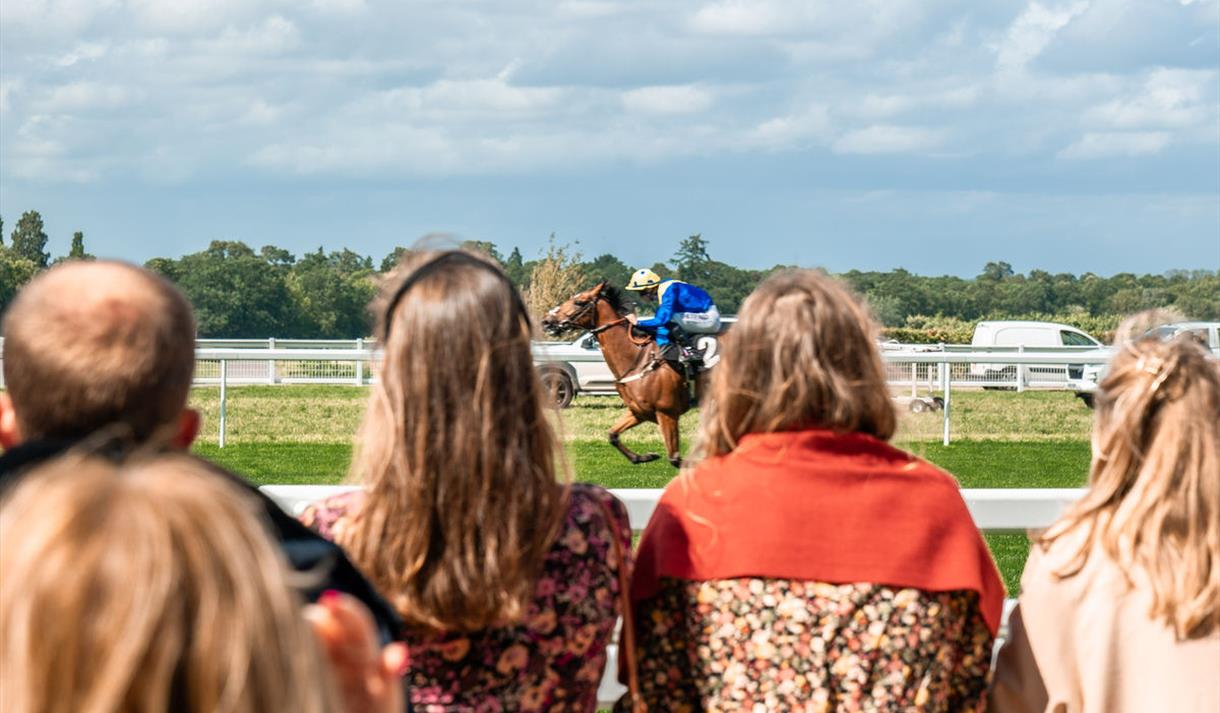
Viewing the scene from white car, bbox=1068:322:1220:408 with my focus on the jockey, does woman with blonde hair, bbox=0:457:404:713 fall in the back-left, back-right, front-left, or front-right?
front-left

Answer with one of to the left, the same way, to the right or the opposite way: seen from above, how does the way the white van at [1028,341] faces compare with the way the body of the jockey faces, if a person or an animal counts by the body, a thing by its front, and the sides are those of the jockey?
the opposite way

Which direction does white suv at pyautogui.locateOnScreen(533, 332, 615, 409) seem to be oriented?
to the viewer's left

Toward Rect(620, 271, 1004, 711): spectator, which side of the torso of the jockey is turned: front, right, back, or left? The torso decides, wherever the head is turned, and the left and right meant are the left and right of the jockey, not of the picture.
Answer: left

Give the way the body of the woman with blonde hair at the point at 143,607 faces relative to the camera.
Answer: away from the camera

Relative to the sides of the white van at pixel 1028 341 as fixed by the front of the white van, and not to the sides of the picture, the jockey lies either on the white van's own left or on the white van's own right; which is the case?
on the white van's own right

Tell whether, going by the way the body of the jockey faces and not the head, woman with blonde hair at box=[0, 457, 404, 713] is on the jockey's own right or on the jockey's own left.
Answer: on the jockey's own left

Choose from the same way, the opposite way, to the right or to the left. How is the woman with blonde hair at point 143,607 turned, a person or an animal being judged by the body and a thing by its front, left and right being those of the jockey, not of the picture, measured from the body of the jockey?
to the right

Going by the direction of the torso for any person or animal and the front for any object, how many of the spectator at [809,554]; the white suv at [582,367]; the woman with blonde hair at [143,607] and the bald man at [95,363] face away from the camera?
3

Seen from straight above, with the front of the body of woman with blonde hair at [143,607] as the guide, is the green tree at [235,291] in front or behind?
in front

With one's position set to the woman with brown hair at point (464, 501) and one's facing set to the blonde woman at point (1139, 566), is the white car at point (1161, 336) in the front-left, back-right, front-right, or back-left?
front-left

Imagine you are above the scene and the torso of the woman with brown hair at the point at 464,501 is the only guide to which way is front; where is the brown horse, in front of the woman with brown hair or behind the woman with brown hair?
in front

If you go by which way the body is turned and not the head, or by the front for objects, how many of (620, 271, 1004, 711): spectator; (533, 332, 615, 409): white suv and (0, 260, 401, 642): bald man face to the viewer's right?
0

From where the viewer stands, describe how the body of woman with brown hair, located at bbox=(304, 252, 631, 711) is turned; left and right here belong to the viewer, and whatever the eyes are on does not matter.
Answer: facing away from the viewer

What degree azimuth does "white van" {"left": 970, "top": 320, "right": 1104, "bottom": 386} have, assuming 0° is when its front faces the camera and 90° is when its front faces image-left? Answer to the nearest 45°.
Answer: approximately 270°

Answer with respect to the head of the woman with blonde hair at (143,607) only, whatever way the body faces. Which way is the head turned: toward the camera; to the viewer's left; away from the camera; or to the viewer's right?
away from the camera

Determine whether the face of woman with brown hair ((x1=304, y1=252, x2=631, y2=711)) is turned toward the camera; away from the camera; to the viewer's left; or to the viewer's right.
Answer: away from the camera

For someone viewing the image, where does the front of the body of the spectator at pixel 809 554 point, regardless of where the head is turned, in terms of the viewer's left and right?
facing away from the viewer

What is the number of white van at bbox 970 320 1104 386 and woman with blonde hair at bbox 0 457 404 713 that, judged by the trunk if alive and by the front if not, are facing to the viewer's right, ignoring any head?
1

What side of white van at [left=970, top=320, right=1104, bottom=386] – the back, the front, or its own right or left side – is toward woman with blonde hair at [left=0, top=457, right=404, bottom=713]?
right

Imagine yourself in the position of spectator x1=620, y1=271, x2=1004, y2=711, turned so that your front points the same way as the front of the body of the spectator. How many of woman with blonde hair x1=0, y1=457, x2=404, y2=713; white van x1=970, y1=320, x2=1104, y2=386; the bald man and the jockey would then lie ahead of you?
2
